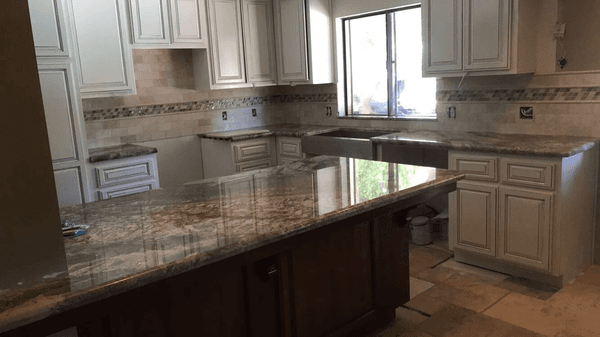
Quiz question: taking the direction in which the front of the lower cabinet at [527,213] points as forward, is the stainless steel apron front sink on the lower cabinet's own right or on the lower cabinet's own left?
on the lower cabinet's own right

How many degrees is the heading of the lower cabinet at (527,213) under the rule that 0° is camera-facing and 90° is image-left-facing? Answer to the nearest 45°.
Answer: approximately 45°

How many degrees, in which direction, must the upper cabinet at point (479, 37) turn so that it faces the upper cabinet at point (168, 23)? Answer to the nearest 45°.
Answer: approximately 45° to its right

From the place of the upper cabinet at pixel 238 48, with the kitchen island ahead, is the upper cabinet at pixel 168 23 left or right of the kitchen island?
right

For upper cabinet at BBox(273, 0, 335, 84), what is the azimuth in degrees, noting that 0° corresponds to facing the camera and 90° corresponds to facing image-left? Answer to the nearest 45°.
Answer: approximately 45°

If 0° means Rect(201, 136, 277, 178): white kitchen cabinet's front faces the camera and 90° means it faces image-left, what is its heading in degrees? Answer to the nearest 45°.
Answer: approximately 315°

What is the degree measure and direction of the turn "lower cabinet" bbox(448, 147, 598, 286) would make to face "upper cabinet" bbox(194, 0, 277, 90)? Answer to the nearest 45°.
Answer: approximately 45° to its right

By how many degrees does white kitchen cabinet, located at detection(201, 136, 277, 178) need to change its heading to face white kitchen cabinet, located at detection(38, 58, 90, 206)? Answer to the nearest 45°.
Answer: approximately 90° to its right
